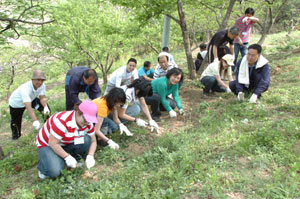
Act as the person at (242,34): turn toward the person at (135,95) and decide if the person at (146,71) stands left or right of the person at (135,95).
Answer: right

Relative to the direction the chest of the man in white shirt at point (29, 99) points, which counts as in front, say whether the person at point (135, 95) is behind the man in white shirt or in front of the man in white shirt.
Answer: in front

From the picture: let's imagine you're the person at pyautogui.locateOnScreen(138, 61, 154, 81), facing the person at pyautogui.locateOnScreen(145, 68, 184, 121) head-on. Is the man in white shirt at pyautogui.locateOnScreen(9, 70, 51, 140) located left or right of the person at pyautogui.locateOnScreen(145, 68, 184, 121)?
right

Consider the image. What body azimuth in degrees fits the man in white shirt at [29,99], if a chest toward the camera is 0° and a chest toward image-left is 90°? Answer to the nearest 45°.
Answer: approximately 315°

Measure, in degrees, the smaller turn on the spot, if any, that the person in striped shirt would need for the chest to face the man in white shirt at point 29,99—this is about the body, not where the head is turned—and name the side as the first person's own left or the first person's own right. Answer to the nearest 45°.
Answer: approximately 135° to the first person's own left

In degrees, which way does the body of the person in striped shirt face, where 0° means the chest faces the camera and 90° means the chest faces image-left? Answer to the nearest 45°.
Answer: approximately 315°

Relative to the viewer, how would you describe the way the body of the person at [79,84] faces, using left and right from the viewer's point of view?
facing the viewer and to the right of the viewer

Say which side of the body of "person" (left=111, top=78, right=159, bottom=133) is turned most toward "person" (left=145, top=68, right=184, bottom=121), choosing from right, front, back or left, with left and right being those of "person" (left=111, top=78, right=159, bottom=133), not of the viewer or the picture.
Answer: left

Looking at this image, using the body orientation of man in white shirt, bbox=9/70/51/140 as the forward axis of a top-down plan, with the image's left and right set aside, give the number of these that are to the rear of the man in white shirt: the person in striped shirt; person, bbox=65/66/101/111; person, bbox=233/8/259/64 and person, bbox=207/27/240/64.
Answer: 0

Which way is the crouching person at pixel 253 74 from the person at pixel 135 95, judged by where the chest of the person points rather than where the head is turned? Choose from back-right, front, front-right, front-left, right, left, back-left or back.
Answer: front-left

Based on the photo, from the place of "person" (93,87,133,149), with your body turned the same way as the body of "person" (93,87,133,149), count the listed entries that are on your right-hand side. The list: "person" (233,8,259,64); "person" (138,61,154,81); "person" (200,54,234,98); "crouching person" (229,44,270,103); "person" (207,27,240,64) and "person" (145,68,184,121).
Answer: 0

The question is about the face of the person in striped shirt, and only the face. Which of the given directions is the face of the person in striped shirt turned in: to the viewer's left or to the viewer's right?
to the viewer's right

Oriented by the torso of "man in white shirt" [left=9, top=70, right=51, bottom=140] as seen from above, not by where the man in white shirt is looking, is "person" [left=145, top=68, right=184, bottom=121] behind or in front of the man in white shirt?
in front

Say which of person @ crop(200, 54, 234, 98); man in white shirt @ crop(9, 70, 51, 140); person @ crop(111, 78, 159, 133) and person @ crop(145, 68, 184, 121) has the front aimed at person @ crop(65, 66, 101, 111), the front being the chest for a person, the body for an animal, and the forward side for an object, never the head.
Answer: the man in white shirt

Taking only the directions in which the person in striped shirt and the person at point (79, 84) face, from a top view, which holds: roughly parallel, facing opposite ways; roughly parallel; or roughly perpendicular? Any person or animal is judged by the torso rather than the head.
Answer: roughly parallel
